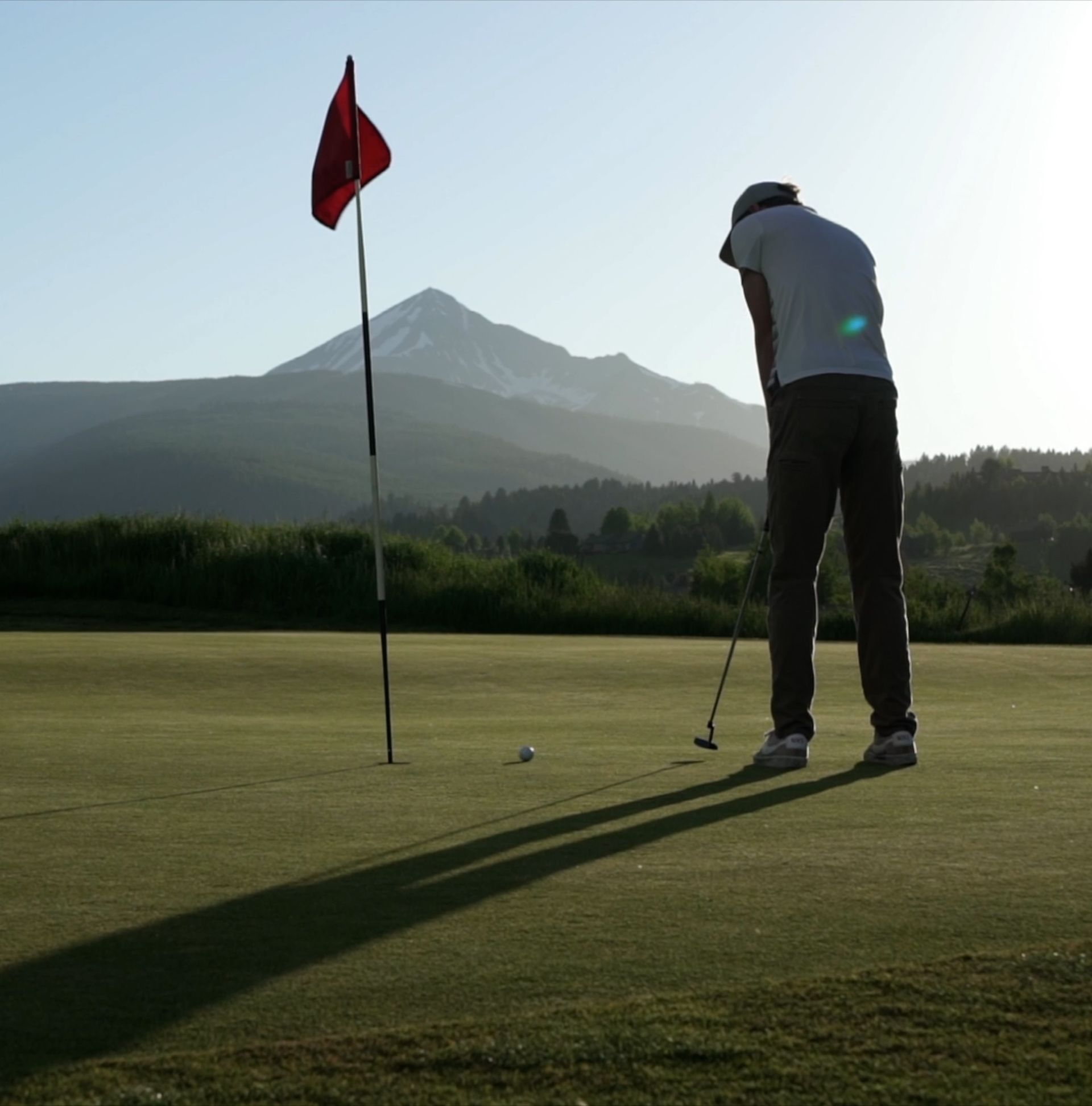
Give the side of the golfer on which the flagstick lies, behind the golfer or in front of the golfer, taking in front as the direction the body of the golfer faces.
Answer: in front

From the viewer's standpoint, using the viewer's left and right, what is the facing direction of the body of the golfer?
facing away from the viewer and to the left of the viewer

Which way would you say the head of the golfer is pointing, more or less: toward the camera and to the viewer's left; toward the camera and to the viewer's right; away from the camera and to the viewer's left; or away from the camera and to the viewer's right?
away from the camera and to the viewer's left
